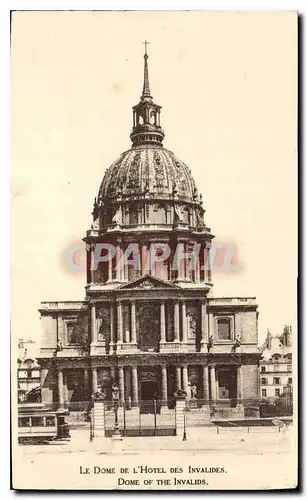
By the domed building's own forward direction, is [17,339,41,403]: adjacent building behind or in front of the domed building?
behind

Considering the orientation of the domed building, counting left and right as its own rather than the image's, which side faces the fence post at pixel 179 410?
front

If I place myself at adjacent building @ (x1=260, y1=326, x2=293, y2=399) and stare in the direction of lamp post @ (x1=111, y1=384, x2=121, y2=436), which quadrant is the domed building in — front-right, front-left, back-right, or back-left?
front-right

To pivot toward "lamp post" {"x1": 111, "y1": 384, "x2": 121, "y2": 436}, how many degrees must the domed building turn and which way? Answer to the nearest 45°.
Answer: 0° — it already faces it

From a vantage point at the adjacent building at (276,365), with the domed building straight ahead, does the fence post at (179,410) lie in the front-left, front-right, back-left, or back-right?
front-left

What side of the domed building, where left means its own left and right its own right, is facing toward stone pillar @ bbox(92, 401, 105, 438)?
front

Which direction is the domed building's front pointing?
toward the camera
